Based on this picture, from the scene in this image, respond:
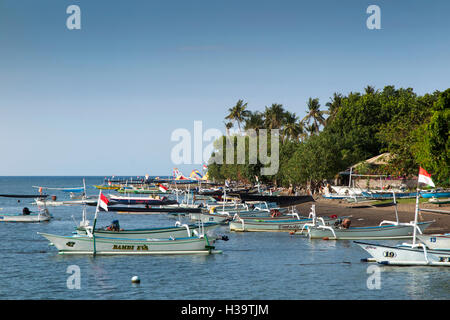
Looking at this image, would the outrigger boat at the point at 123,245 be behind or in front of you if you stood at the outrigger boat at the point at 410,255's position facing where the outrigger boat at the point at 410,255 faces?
in front

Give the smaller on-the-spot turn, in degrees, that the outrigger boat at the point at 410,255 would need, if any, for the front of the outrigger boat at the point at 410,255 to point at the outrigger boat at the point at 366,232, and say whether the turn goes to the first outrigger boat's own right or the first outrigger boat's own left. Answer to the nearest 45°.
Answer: approximately 90° to the first outrigger boat's own right

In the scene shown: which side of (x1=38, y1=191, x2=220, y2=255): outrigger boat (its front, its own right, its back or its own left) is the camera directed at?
left

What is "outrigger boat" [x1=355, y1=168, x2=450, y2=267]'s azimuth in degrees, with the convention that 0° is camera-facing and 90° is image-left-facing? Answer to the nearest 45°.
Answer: approximately 90°
